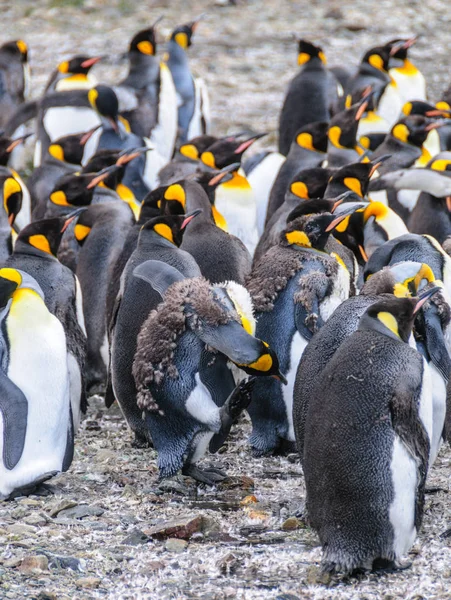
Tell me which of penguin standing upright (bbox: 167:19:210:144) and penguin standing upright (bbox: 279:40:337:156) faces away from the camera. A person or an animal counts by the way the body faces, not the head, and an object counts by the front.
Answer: penguin standing upright (bbox: 279:40:337:156)

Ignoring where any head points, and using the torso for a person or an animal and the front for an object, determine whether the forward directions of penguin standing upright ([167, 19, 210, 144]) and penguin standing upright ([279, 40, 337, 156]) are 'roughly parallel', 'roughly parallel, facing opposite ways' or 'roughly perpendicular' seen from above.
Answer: roughly perpendicular

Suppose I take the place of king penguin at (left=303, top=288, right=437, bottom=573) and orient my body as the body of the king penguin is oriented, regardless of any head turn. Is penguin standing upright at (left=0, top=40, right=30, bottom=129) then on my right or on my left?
on my left

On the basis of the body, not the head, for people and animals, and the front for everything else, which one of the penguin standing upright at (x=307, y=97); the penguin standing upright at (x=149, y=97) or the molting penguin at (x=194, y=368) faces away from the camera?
the penguin standing upright at (x=307, y=97)

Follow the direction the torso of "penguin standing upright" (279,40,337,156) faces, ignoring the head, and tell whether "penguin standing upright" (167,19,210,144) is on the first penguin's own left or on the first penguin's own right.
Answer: on the first penguin's own left

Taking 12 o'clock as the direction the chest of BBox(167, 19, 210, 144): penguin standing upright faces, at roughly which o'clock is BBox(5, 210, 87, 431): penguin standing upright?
BBox(5, 210, 87, 431): penguin standing upright is roughly at 3 o'clock from BBox(167, 19, 210, 144): penguin standing upright.

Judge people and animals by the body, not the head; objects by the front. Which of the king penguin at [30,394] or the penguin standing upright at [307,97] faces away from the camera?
the penguin standing upright

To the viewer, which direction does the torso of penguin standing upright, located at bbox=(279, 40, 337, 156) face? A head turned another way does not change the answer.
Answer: away from the camera

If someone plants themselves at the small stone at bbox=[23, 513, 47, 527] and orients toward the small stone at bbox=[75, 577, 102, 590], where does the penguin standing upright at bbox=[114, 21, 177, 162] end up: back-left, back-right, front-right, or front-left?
back-left
